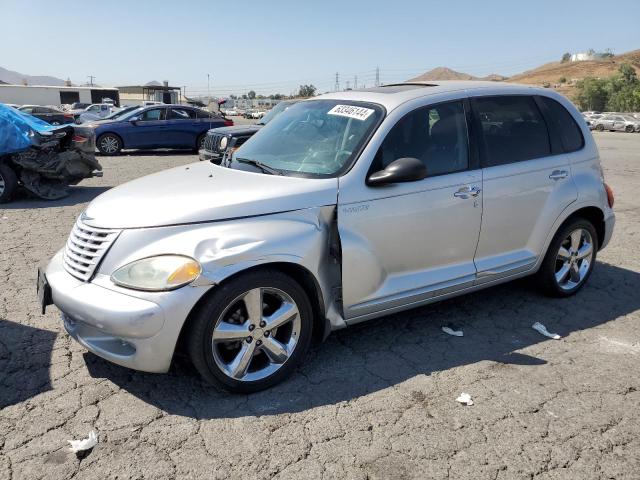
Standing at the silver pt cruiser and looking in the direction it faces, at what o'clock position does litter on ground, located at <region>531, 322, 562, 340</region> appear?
The litter on ground is roughly at 7 o'clock from the silver pt cruiser.

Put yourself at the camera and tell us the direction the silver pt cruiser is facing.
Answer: facing the viewer and to the left of the viewer

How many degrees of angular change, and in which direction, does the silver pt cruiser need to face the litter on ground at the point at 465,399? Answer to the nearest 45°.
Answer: approximately 90° to its left

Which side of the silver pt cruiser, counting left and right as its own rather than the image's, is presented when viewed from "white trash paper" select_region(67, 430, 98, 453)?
front

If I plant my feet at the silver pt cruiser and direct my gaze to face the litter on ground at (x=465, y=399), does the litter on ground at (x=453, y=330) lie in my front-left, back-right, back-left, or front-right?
front-left

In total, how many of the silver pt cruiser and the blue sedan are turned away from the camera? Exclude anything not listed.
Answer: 0

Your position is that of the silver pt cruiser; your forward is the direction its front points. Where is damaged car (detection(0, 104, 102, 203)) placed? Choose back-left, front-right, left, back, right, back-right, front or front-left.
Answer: right

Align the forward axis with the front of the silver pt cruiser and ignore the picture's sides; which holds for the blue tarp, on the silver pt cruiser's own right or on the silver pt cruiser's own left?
on the silver pt cruiser's own right
